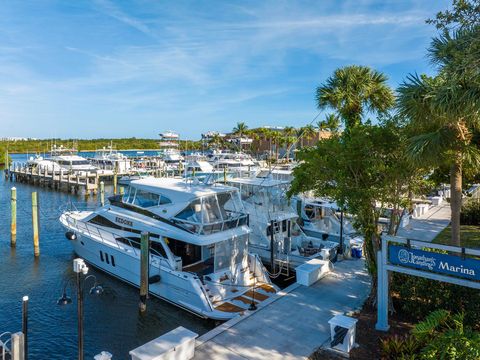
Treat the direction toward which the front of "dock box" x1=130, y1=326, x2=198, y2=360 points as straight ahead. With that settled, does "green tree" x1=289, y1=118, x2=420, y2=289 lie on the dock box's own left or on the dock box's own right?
on the dock box's own left

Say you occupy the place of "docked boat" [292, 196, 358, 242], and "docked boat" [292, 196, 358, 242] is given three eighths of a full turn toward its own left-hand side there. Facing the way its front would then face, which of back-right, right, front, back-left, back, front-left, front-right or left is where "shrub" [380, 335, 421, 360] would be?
front

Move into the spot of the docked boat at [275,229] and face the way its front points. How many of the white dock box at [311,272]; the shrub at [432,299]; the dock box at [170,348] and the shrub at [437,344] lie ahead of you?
0

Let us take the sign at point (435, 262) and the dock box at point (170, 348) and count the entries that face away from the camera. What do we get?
0

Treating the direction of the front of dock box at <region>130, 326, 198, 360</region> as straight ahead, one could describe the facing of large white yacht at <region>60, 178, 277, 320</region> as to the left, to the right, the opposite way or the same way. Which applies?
the opposite way

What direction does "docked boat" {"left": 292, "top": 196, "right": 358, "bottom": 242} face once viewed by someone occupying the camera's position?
facing away from the viewer and to the left of the viewer

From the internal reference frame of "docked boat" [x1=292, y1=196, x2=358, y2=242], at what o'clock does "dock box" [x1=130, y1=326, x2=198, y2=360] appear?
The dock box is roughly at 8 o'clock from the docked boat.

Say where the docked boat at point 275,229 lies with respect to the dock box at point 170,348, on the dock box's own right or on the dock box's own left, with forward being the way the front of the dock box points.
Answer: on the dock box's own left

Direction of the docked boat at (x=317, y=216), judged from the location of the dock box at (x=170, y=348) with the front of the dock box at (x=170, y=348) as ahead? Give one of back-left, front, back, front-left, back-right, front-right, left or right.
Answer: left

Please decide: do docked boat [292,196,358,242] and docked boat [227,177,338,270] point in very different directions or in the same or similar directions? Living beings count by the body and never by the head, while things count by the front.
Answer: same or similar directions

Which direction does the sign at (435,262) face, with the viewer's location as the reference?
facing the viewer and to the left of the viewer

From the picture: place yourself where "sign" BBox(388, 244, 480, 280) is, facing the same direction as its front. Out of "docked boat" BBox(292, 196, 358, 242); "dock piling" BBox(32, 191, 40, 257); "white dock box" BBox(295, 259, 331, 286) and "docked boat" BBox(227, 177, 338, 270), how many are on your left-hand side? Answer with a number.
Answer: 0

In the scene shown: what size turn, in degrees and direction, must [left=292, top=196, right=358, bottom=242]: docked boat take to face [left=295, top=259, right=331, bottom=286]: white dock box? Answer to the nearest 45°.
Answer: approximately 135° to its left

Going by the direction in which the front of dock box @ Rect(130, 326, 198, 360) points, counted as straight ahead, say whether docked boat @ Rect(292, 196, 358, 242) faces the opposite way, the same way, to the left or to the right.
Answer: the opposite way

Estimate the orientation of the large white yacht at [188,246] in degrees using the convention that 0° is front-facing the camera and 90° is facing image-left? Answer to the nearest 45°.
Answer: approximately 135°

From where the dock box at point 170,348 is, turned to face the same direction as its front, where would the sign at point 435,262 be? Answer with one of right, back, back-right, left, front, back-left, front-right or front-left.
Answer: front-left

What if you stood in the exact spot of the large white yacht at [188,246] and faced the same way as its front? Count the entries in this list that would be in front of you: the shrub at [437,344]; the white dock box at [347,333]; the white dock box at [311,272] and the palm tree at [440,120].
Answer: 0

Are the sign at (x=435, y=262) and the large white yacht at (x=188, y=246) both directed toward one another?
no

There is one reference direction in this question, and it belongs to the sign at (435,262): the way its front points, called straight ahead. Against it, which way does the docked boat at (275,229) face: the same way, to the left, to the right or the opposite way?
to the right

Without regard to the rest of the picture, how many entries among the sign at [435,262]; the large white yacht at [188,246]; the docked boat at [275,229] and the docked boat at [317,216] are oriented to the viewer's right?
0

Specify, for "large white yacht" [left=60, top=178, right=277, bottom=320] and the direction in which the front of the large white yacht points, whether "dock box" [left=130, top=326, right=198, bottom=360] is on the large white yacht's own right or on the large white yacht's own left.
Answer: on the large white yacht's own left

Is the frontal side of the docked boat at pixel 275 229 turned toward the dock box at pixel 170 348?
no
